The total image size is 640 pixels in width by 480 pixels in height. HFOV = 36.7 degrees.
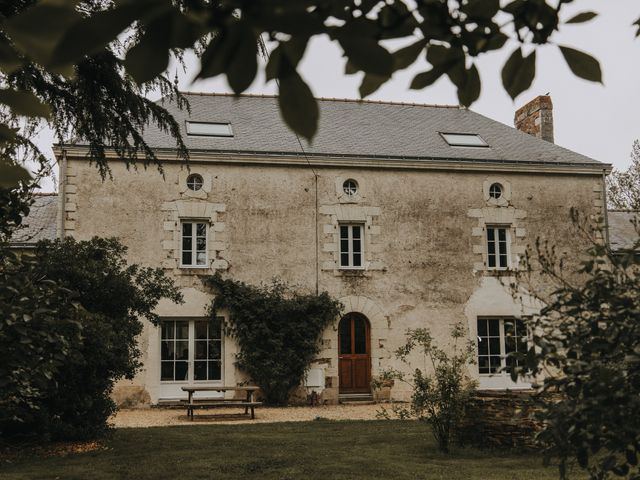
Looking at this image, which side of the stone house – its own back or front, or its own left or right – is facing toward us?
front

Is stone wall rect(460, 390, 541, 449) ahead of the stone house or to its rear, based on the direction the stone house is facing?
ahead

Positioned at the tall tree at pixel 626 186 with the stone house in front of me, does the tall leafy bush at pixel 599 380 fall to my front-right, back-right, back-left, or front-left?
front-left

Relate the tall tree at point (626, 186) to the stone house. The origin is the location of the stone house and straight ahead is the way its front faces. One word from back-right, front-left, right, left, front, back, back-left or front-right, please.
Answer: back-left

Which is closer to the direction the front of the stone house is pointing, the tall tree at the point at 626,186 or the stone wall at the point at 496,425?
the stone wall

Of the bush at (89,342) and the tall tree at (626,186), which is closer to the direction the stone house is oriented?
the bush

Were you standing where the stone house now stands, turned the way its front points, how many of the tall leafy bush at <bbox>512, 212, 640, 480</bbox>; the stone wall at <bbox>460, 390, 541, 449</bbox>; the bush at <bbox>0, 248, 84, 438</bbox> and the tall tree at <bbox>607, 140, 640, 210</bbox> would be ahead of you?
3

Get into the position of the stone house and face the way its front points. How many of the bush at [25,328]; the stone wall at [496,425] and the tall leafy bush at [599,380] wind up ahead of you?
3

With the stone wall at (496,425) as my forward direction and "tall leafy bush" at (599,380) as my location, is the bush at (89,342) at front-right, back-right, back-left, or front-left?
front-left

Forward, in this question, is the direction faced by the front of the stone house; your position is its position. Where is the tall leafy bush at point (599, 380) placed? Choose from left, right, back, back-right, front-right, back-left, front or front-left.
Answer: front

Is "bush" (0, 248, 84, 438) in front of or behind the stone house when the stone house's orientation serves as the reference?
in front

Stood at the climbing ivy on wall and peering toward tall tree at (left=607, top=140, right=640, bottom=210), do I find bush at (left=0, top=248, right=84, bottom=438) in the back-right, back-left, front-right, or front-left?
back-right
